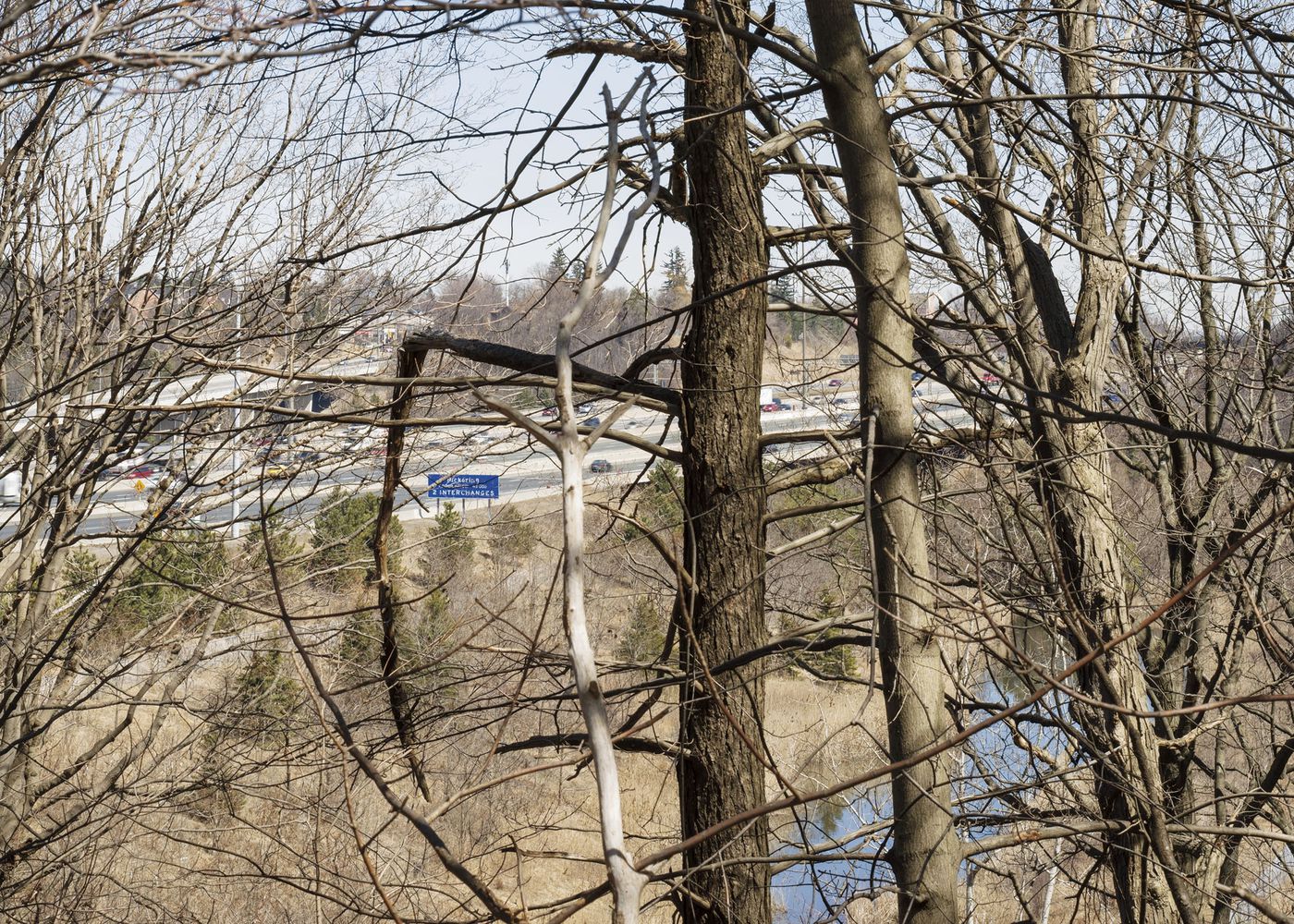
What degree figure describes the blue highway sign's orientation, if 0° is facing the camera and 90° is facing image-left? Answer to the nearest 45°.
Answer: approximately 0°

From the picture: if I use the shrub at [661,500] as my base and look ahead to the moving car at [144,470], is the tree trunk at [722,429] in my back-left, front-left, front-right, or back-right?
back-left

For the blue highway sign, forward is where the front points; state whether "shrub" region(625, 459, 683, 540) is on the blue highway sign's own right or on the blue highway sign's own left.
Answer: on the blue highway sign's own left

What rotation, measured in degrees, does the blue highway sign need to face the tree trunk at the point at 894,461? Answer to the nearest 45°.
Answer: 0° — it already faces it
